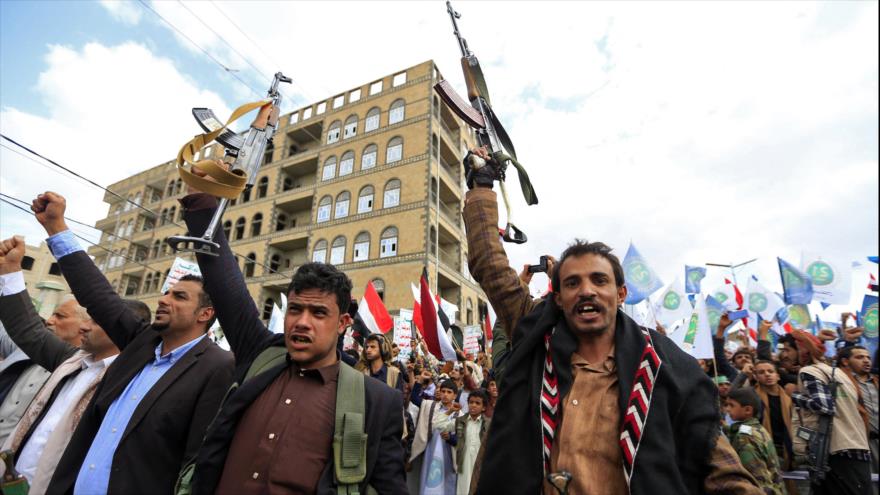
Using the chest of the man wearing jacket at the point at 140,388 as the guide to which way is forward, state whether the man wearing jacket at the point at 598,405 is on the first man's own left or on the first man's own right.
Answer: on the first man's own left

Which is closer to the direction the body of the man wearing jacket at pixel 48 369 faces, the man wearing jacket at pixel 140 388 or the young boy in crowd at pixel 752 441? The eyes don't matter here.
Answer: the man wearing jacket

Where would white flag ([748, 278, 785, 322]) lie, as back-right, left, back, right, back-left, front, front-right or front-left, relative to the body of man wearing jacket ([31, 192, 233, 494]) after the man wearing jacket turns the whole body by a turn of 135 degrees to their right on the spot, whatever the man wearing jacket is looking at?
right

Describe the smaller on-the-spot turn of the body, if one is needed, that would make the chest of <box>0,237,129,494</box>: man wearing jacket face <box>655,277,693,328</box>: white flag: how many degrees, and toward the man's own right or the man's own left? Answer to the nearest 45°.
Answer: approximately 135° to the man's own left

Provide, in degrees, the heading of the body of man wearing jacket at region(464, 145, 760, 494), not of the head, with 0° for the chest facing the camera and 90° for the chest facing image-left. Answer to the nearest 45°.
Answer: approximately 0°

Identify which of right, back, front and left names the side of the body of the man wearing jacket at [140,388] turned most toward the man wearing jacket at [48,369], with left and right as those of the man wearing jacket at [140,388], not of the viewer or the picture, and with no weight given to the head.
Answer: right

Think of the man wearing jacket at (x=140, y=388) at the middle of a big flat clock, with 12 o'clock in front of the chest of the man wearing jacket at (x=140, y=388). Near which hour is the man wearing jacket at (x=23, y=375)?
the man wearing jacket at (x=23, y=375) is roughly at 4 o'clock from the man wearing jacket at (x=140, y=388).

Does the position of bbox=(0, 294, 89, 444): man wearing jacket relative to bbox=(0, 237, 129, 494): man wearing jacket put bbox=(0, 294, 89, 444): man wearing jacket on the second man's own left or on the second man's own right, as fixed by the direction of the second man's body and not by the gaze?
on the second man's own right

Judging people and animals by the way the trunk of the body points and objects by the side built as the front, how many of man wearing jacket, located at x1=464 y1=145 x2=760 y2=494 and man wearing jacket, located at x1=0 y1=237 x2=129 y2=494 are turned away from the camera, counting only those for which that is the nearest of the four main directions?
0

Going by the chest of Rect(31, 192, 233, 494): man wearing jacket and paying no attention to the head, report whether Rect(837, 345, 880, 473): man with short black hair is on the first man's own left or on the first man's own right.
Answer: on the first man's own left

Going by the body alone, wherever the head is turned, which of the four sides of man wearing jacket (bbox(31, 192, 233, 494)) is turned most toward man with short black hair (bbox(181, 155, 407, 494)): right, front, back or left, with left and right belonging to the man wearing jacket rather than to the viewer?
left

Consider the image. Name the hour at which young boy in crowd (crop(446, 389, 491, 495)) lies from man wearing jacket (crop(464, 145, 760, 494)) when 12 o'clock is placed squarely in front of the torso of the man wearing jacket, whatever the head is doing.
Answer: The young boy in crowd is roughly at 5 o'clock from the man wearing jacket.
